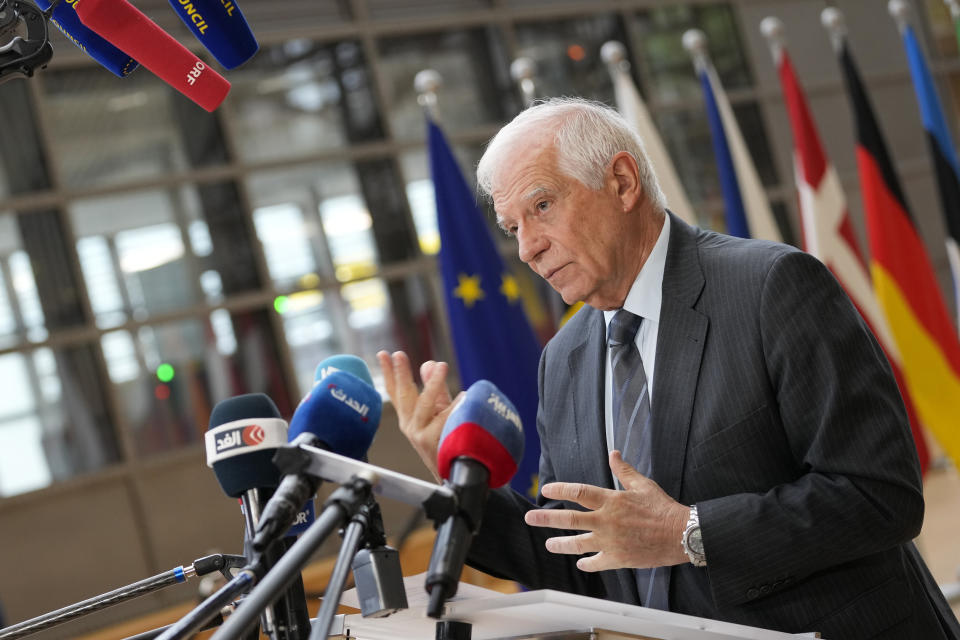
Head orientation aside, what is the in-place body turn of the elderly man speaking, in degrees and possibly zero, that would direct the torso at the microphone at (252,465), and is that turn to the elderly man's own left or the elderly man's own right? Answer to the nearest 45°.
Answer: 0° — they already face it

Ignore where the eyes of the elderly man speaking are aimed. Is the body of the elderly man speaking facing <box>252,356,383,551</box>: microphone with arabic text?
yes

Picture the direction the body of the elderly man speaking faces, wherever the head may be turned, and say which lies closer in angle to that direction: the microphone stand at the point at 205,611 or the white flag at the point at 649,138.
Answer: the microphone stand

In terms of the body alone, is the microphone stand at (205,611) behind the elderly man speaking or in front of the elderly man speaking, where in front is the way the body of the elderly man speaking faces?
in front

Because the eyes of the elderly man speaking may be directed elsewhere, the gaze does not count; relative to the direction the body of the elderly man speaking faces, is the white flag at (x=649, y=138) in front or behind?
behind

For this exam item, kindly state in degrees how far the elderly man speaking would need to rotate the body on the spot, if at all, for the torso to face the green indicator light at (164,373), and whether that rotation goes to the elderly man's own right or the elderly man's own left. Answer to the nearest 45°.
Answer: approximately 90° to the elderly man's own right

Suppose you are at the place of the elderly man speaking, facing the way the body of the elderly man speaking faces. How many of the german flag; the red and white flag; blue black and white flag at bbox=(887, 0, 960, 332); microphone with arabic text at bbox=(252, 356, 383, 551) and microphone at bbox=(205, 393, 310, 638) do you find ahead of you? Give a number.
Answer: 2

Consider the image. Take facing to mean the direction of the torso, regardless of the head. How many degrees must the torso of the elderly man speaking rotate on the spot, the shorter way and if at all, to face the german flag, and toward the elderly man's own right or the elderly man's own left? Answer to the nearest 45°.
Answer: approximately 135° to the elderly man's own right

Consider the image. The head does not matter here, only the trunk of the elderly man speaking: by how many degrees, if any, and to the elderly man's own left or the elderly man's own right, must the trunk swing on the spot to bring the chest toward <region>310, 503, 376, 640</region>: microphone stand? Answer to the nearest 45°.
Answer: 0° — they already face it

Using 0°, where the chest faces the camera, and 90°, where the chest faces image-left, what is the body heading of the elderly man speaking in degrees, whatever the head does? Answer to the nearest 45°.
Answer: approximately 45°

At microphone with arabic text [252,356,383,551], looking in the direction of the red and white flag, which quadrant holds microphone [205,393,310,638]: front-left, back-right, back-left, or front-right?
back-left

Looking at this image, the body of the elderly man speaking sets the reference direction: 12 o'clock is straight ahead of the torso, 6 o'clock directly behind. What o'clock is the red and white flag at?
The red and white flag is roughly at 5 o'clock from the elderly man speaking.
